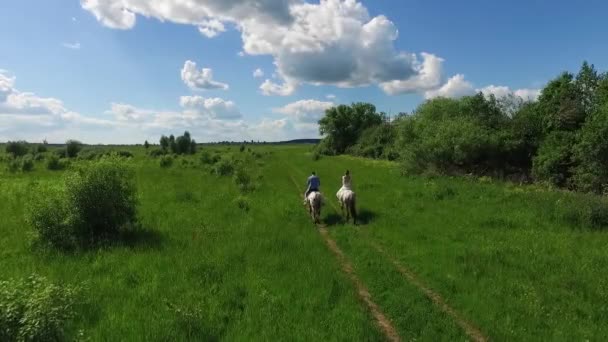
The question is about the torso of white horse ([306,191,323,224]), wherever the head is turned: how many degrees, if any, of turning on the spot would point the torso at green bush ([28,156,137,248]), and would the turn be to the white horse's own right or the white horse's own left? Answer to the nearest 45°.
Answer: approximately 135° to the white horse's own left

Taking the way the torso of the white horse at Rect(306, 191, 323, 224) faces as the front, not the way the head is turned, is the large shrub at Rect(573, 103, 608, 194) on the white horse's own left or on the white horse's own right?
on the white horse's own right

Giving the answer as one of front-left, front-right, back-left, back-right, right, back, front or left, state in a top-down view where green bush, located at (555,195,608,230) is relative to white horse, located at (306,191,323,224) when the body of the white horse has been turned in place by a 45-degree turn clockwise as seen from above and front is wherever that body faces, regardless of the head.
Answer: front-right

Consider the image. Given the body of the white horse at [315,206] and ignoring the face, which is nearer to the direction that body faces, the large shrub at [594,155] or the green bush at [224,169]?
the green bush

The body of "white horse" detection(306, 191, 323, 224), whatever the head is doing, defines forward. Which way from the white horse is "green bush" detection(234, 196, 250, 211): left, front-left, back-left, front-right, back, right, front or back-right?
front-left

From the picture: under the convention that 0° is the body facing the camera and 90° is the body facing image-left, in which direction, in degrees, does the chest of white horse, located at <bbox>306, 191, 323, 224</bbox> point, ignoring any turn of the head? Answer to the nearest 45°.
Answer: approximately 180°

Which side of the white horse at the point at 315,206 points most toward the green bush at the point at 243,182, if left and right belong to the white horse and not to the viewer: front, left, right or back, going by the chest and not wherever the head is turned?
front

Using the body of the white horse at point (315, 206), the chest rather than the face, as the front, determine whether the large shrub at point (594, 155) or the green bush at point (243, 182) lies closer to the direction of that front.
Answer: the green bush

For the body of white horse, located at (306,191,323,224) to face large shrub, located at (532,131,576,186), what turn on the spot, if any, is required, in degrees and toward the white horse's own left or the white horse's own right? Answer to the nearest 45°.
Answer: approximately 45° to the white horse's own right

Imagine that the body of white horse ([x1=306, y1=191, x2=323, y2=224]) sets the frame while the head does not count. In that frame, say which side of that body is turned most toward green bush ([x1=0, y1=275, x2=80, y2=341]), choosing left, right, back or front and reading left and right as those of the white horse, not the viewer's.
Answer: back

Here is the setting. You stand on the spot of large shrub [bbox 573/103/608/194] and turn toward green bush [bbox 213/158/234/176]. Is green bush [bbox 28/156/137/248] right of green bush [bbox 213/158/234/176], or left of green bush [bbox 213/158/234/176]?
left

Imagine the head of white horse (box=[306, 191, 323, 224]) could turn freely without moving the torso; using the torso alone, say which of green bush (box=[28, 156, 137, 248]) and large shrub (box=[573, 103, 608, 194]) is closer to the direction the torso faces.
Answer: the large shrub
